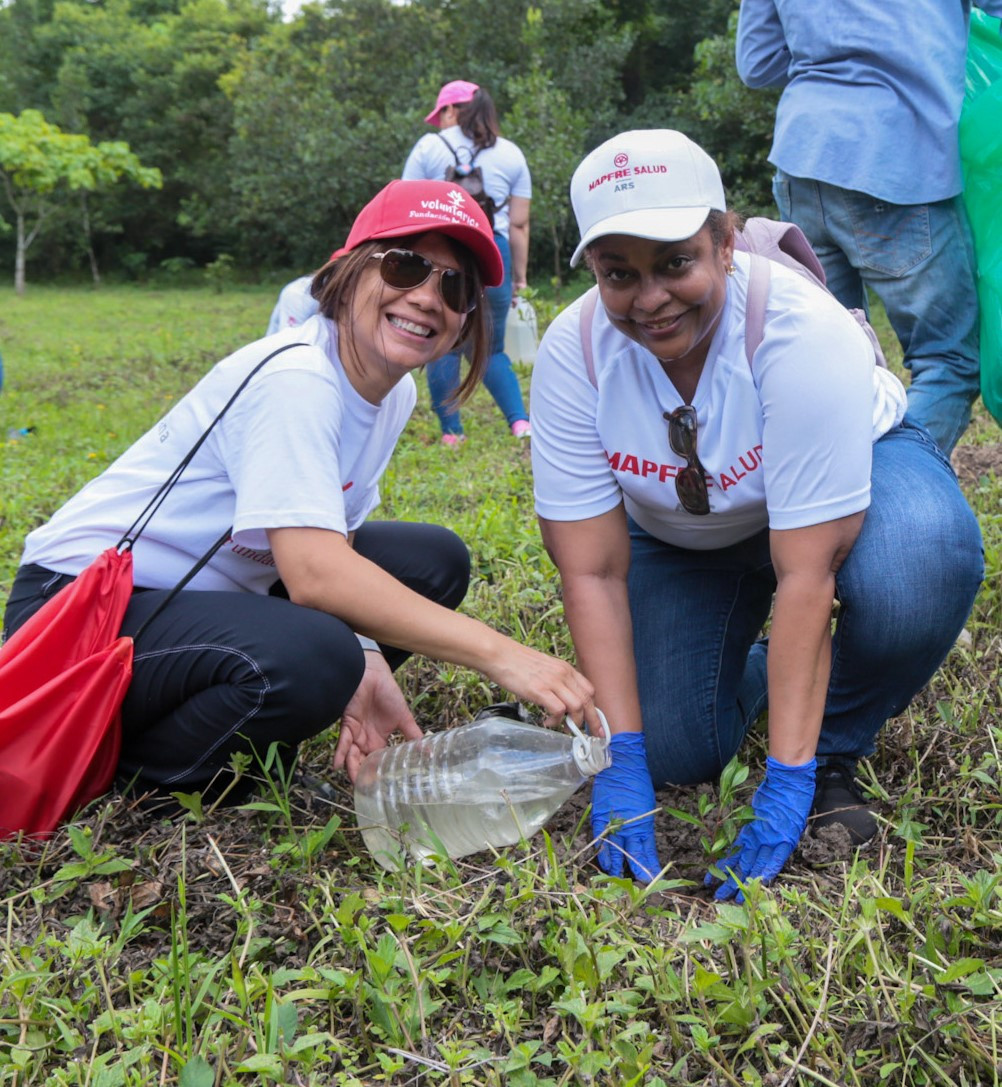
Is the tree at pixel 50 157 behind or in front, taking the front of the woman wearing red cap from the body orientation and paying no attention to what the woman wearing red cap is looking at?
behind

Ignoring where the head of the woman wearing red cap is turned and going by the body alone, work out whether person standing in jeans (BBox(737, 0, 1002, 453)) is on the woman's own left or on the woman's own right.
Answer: on the woman's own left

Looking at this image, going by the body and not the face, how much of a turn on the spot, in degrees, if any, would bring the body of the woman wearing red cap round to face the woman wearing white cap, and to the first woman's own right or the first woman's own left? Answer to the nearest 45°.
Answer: approximately 45° to the first woman's own left

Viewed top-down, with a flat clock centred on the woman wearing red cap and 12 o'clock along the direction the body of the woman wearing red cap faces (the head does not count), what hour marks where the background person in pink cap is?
The background person in pink cap is roughly at 8 o'clock from the woman wearing red cap.

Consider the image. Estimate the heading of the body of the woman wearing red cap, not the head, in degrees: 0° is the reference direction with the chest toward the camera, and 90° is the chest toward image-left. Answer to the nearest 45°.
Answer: approximately 315°

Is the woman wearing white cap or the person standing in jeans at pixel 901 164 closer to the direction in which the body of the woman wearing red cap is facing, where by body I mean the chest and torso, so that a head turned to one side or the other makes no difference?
the woman wearing white cap
